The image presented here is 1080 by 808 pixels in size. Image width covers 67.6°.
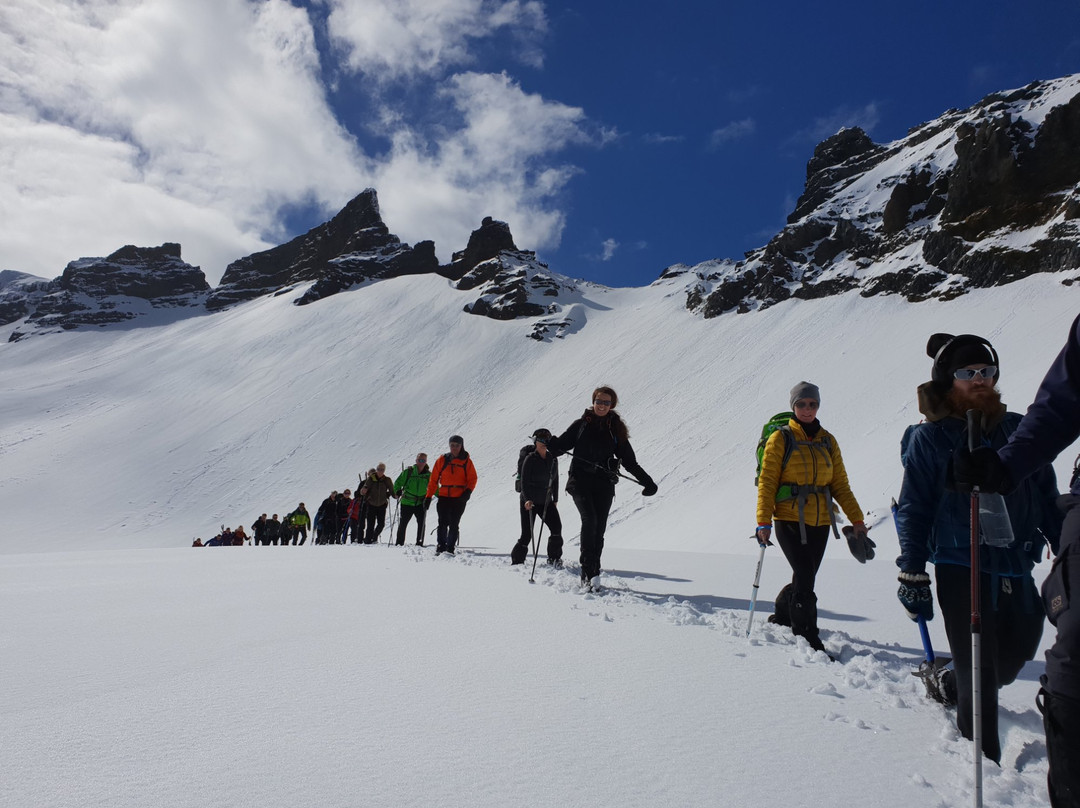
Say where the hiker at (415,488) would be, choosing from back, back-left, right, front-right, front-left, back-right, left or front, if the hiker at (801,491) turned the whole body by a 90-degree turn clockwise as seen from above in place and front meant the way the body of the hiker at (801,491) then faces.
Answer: right

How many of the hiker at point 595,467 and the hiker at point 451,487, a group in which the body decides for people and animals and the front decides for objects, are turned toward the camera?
2

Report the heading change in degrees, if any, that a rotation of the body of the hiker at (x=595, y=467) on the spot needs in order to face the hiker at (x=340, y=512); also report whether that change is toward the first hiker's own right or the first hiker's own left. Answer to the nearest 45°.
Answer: approximately 135° to the first hiker's own right

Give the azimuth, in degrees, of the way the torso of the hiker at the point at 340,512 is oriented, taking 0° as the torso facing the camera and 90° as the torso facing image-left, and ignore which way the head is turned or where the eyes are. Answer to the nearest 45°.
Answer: approximately 315°

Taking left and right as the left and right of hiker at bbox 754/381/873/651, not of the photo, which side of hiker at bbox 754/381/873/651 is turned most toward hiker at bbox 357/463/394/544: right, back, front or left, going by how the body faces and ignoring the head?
back

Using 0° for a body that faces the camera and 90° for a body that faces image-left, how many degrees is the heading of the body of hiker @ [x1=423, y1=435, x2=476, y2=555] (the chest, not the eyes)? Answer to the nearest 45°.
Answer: approximately 0°
